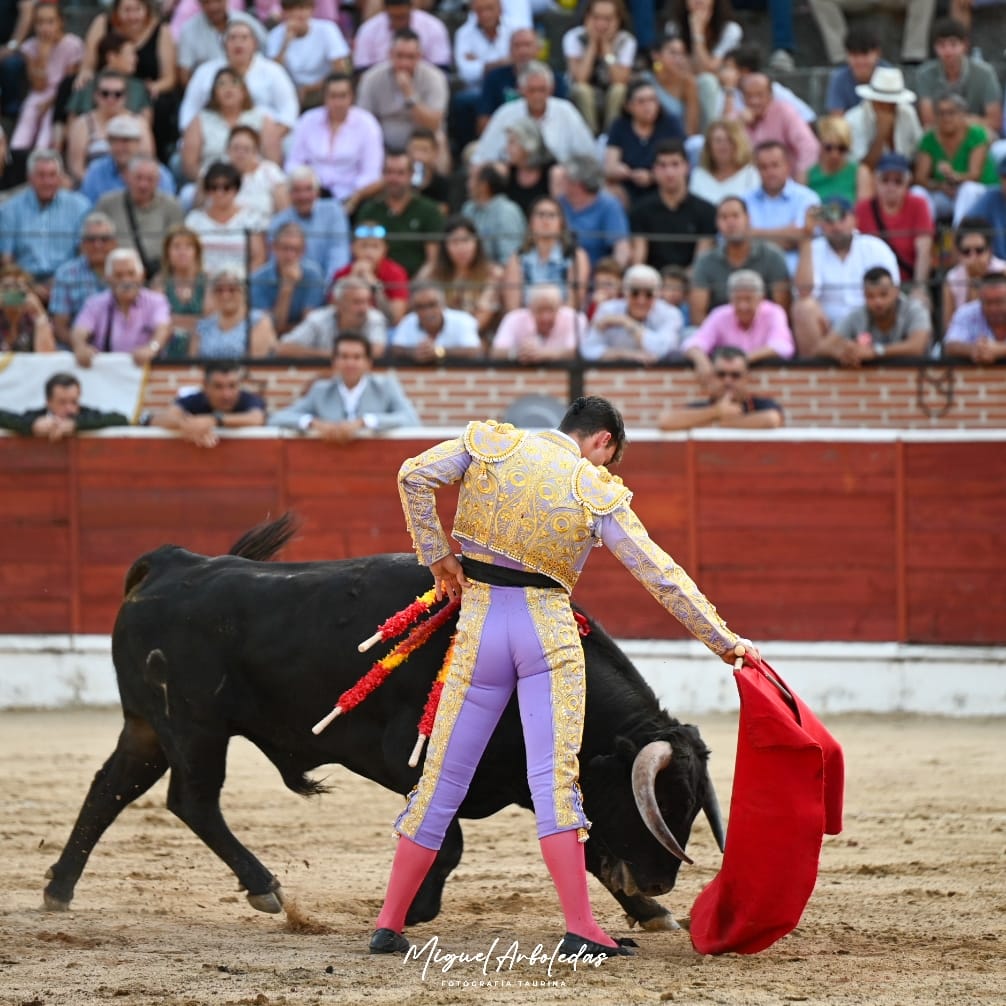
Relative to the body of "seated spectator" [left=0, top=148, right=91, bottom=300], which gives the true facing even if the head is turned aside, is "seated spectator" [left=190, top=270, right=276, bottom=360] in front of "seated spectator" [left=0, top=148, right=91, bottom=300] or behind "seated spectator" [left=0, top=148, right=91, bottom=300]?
in front

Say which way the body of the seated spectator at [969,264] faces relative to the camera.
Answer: toward the camera

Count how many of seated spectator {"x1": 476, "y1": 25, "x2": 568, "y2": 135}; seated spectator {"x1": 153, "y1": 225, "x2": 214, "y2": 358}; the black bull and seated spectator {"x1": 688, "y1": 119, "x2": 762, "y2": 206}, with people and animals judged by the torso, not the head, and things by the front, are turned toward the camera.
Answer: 3

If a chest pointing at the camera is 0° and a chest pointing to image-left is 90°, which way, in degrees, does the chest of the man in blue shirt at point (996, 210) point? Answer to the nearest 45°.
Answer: approximately 0°

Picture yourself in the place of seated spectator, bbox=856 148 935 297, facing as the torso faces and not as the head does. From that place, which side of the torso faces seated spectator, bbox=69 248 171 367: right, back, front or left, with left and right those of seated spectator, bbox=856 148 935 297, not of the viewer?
right

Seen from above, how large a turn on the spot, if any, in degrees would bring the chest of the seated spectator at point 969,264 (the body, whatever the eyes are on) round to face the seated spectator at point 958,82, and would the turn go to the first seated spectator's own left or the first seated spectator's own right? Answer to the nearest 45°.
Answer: approximately 180°

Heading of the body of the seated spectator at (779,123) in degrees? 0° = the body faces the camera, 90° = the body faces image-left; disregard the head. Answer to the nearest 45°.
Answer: approximately 45°

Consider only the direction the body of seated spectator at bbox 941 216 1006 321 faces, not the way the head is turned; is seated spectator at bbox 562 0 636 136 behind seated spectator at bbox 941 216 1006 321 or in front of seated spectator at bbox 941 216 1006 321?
behind

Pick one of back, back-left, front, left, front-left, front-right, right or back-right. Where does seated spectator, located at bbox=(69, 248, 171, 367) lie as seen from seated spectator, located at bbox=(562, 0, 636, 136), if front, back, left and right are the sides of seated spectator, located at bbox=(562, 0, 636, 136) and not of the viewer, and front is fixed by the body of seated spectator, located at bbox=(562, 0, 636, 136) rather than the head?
front-right
